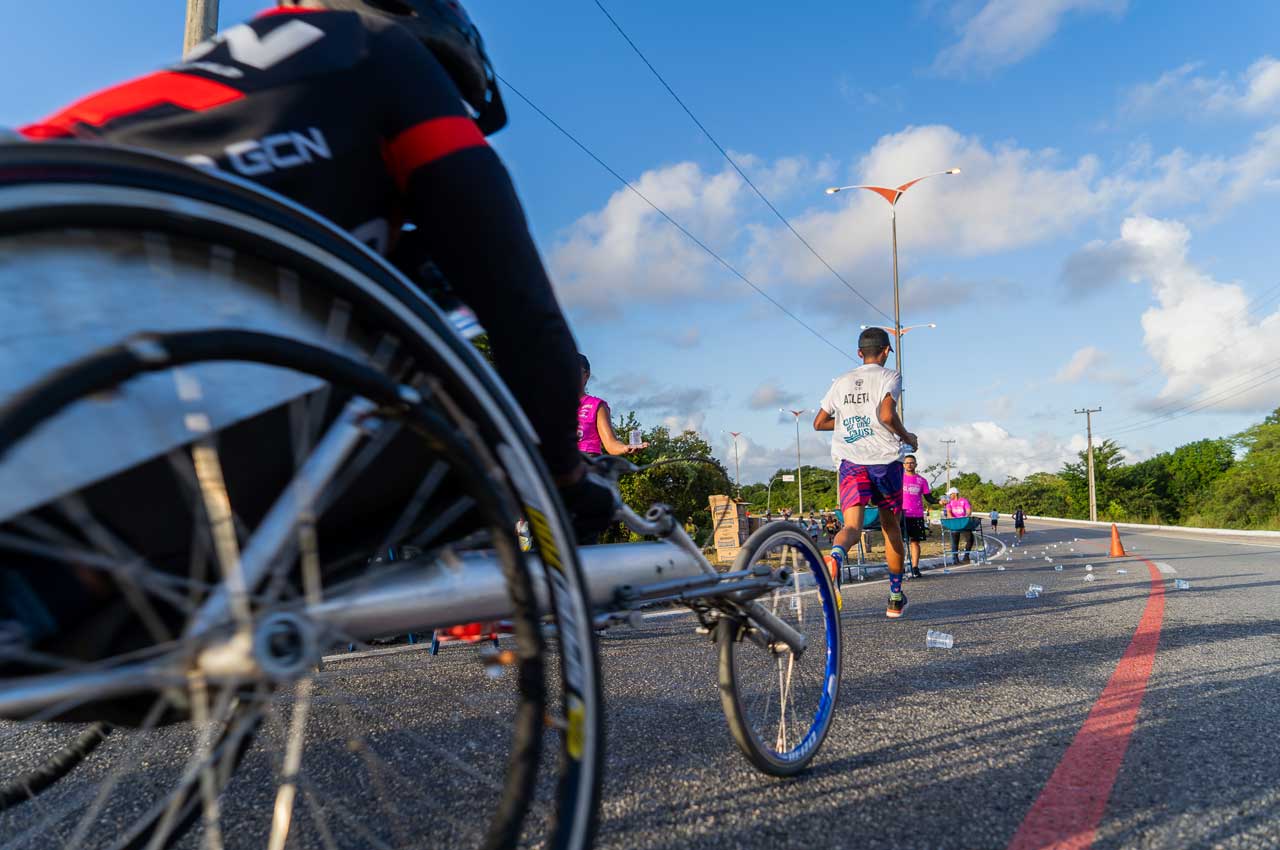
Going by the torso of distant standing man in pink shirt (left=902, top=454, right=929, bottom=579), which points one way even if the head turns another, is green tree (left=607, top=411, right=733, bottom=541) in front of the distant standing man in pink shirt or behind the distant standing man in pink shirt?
behind

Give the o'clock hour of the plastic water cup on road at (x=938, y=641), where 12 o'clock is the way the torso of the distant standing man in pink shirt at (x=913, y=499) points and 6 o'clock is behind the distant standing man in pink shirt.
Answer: The plastic water cup on road is roughly at 12 o'clock from the distant standing man in pink shirt.

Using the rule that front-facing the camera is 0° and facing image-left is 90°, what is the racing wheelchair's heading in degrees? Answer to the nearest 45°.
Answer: approximately 225°

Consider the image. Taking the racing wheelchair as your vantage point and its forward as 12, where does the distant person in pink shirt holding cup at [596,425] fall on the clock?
The distant person in pink shirt holding cup is roughly at 11 o'clock from the racing wheelchair.

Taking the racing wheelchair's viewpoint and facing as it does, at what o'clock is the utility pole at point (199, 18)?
The utility pole is roughly at 10 o'clock from the racing wheelchair.

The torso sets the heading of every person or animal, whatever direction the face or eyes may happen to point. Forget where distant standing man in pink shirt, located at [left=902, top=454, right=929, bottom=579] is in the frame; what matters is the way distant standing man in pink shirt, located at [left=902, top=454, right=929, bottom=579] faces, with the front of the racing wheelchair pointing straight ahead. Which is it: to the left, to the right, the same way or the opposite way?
the opposite way

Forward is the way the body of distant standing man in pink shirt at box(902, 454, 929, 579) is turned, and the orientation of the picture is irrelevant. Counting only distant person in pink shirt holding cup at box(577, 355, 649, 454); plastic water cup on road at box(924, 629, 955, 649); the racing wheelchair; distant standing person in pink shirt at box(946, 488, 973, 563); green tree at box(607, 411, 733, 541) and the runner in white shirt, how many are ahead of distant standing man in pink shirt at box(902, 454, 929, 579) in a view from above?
4

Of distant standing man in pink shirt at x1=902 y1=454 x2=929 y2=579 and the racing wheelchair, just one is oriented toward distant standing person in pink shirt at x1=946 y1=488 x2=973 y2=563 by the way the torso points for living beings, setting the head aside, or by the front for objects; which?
the racing wheelchair

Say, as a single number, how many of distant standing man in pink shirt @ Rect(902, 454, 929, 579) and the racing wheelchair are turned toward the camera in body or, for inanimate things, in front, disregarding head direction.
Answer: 1

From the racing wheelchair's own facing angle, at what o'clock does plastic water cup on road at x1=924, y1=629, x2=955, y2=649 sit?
The plastic water cup on road is roughly at 12 o'clock from the racing wheelchair.

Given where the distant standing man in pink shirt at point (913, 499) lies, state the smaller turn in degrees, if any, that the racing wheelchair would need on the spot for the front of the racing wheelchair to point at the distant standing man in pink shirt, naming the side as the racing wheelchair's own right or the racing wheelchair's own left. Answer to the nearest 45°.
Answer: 0° — it already faces them

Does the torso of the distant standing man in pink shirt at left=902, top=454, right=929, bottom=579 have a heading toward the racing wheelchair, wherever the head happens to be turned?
yes

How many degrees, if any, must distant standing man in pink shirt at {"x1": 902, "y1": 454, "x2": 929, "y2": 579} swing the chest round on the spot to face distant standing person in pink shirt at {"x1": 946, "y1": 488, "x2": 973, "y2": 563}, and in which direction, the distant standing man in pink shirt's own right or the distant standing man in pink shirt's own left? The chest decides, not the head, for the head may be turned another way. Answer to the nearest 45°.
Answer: approximately 180°

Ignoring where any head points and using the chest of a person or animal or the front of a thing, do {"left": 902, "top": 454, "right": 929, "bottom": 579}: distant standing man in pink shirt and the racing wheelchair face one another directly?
yes
